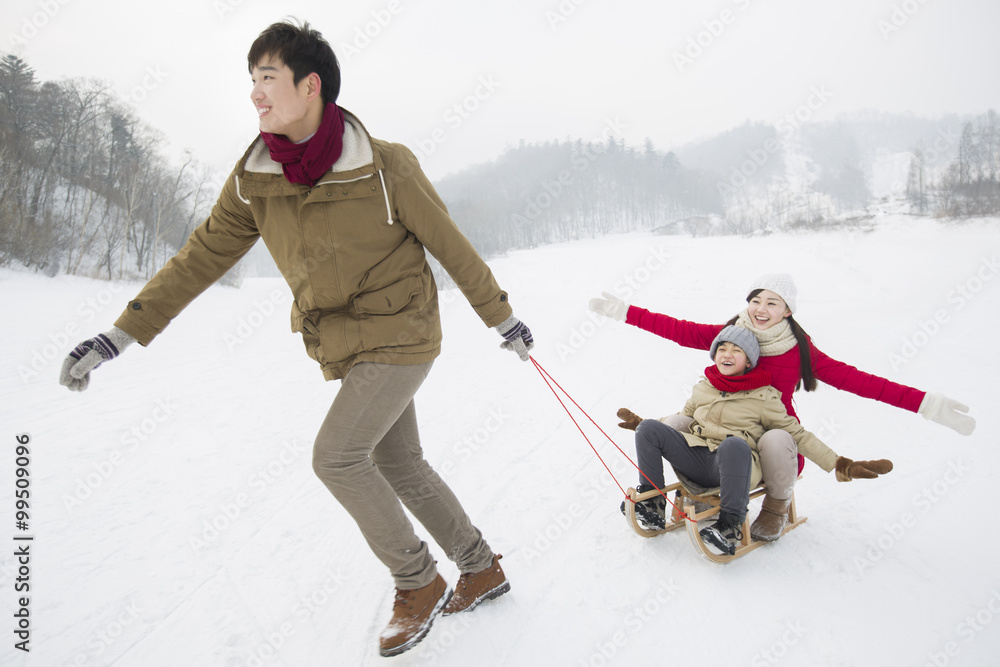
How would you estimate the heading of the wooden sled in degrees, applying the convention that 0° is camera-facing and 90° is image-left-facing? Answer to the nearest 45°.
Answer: approximately 45°

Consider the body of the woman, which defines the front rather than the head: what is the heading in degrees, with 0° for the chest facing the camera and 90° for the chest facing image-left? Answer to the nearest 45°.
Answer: approximately 45°

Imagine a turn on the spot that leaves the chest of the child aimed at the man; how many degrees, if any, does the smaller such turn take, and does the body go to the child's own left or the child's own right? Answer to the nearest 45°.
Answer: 0° — they already face them

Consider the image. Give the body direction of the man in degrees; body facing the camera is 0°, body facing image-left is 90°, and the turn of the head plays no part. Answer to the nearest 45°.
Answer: approximately 45°
